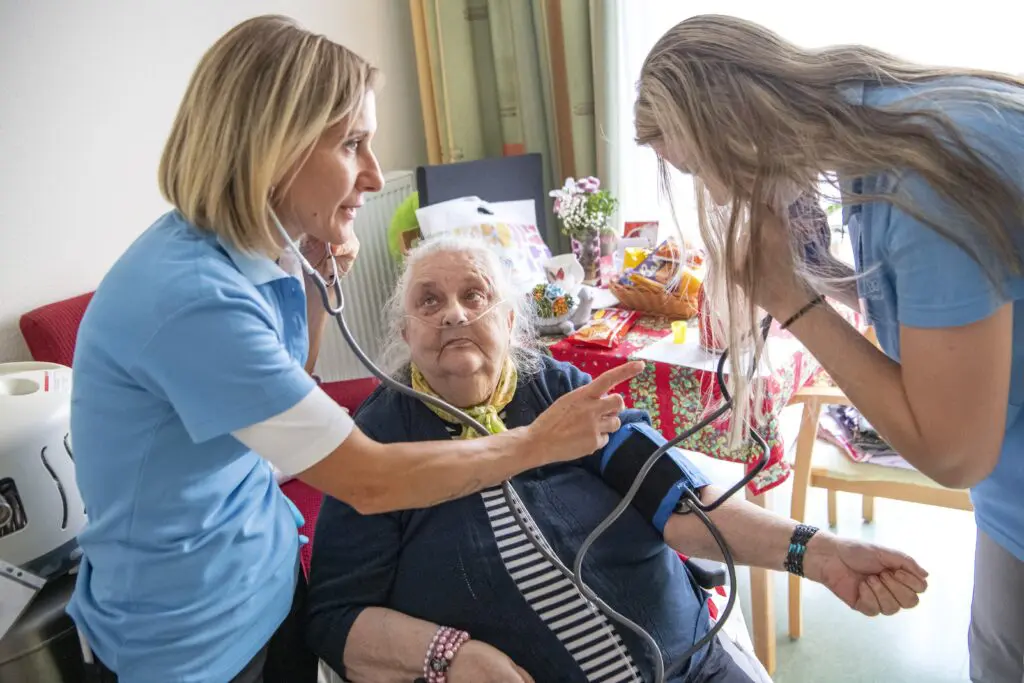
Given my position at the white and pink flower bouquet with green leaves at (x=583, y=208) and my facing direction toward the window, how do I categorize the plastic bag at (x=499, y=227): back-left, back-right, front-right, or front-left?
back-left

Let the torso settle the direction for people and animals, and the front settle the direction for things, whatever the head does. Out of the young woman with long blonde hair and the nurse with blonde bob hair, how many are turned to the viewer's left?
1

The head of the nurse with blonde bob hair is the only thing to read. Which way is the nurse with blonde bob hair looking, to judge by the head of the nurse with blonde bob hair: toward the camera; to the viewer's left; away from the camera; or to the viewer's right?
to the viewer's right

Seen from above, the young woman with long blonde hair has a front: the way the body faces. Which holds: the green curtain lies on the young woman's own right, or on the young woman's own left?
on the young woman's own right

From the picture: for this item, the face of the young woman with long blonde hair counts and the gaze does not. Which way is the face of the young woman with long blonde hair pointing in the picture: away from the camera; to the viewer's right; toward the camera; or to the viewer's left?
to the viewer's left

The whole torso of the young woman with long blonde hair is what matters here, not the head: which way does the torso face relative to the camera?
to the viewer's left

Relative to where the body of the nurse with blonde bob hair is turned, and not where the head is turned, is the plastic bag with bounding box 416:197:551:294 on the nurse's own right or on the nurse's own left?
on the nurse's own left

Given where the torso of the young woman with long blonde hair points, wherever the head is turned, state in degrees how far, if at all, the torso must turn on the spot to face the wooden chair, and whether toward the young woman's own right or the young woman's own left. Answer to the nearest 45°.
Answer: approximately 90° to the young woman's own right

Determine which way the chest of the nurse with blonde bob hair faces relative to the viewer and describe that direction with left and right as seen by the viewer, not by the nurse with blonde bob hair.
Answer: facing to the right of the viewer
